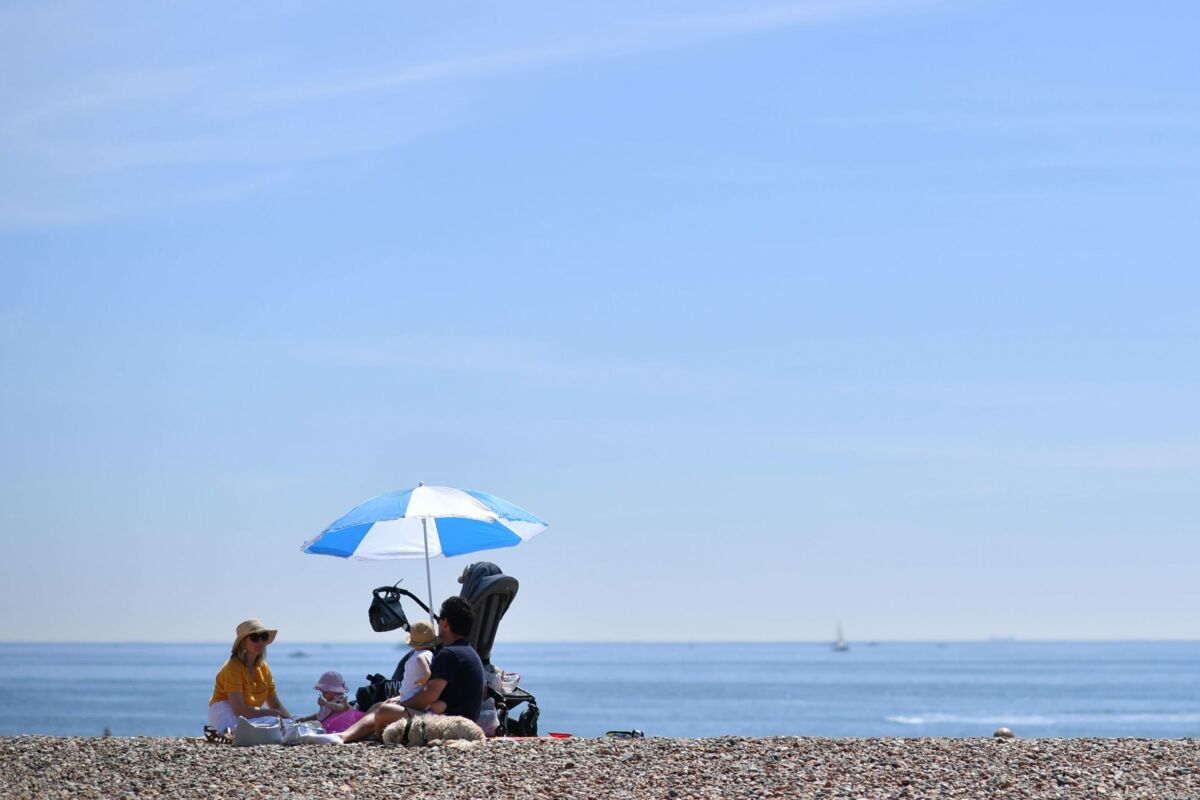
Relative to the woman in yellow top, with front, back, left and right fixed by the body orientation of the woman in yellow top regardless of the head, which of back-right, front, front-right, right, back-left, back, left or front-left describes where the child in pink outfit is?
front-left

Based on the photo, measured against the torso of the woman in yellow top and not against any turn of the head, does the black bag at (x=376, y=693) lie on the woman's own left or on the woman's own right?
on the woman's own left

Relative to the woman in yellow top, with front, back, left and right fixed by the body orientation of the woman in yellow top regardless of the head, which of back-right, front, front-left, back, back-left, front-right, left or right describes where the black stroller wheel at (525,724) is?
front-left

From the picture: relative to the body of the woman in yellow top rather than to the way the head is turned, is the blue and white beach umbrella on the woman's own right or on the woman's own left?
on the woman's own left

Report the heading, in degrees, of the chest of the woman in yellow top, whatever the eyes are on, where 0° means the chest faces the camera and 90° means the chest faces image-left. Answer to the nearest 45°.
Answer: approximately 315°

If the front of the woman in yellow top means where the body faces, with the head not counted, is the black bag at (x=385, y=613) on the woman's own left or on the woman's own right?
on the woman's own left
